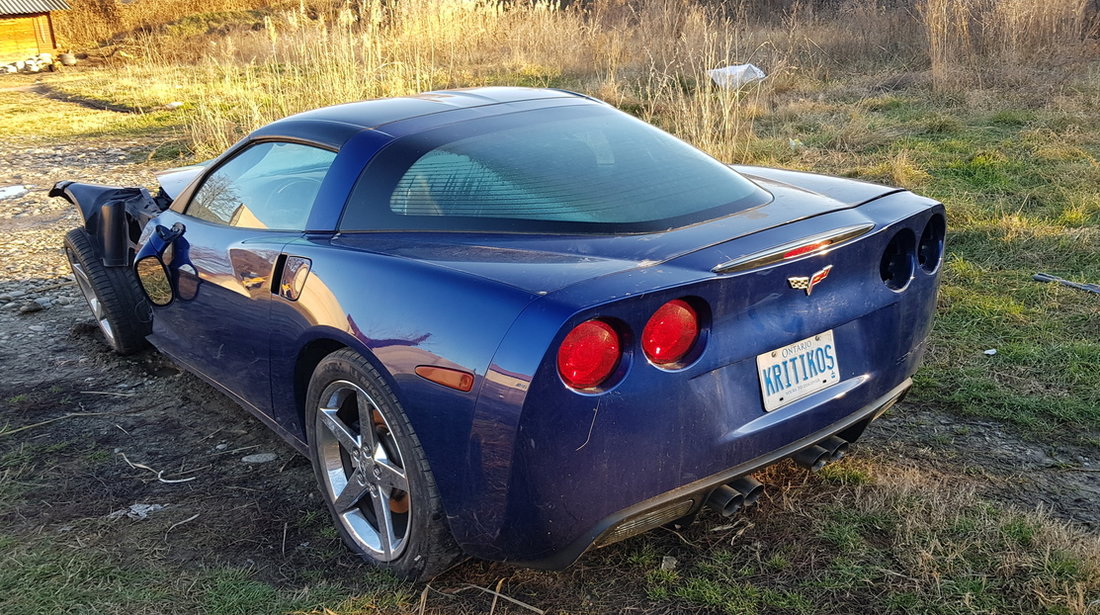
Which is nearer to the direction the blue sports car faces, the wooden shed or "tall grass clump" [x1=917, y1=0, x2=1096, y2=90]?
the wooden shed

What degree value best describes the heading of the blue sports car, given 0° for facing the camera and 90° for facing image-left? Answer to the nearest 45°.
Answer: approximately 135°

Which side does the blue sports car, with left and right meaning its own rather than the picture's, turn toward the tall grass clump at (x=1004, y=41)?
right

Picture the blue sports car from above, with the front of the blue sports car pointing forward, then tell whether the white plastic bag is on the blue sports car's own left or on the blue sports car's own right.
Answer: on the blue sports car's own right

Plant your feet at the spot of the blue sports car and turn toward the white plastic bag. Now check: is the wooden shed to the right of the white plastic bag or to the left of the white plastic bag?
left

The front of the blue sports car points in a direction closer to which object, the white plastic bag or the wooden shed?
the wooden shed
